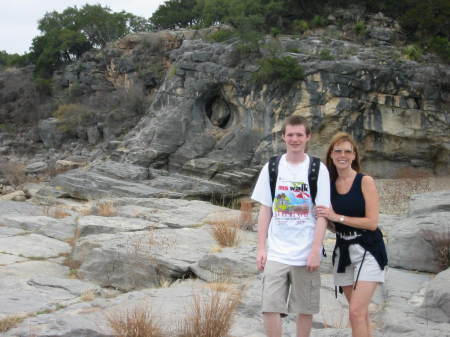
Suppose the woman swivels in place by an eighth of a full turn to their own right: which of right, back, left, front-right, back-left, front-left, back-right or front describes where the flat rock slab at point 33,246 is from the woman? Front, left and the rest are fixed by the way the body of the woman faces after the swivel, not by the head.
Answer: front-right

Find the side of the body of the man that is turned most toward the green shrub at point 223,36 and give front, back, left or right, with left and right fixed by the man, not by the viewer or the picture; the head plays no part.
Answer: back

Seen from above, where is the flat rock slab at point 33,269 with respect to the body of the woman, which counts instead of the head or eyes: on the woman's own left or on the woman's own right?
on the woman's own right

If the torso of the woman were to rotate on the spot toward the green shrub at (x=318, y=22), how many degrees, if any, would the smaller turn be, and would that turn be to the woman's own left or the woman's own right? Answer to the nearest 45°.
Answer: approximately 135° to the woman's own right

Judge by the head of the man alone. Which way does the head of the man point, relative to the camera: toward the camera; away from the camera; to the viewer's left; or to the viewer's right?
toward the camera

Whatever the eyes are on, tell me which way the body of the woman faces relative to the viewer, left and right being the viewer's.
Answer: facing the viewer and to the left of the viewer

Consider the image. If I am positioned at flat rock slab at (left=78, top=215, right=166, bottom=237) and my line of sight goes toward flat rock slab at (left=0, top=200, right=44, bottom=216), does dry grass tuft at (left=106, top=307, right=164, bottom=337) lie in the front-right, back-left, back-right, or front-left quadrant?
back-left

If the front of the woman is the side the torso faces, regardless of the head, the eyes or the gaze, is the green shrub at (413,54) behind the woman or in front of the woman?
behind

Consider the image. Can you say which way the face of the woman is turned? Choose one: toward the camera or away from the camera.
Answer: toward the camera

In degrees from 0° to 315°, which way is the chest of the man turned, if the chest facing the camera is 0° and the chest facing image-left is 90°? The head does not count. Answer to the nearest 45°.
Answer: approximately 0°

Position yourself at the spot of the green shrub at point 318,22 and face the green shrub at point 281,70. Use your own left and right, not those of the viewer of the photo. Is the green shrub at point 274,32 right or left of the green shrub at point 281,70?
right

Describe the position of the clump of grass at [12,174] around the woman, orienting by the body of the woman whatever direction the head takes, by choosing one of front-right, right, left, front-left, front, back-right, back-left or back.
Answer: right

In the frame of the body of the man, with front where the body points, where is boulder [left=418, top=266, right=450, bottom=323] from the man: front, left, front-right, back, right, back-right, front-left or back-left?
back-left

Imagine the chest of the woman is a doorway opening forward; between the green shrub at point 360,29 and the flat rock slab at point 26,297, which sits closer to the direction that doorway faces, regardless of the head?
the flat rock slab

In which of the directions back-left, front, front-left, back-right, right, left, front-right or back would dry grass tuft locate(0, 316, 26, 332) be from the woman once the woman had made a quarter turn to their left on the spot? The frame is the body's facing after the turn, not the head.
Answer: back-right
